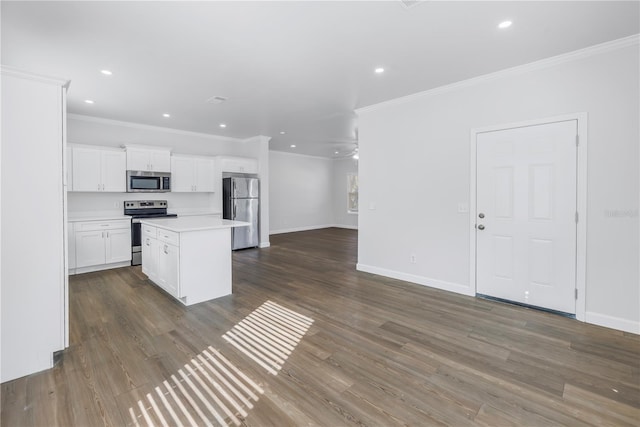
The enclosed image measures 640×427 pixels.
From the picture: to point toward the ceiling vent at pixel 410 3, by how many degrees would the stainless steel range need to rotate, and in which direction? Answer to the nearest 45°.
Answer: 0° — it already faces it

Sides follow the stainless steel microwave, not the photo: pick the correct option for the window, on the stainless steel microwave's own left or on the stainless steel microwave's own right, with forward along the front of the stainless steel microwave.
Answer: on the stainless steel microwave's own left

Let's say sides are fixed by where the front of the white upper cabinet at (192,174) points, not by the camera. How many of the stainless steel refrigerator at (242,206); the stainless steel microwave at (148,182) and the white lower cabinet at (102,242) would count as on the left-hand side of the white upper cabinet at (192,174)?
1

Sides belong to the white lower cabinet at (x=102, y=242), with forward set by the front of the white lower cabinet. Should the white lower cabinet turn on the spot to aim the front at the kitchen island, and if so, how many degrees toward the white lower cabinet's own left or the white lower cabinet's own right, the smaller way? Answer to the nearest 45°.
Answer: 0° — it already faces it

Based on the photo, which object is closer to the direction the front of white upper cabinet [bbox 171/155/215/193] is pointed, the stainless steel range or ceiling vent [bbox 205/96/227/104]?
the ceiling vent

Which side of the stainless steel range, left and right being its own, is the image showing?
front

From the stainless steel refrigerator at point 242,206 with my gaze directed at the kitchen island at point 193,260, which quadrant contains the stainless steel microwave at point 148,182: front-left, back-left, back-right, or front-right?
front-right

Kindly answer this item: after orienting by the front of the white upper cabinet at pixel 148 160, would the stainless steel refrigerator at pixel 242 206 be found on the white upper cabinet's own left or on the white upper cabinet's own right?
on the white upper cabinet's own left

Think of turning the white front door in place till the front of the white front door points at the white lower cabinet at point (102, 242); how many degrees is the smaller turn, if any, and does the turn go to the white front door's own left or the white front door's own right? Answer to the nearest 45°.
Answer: approximately 45° to the white front door's own right

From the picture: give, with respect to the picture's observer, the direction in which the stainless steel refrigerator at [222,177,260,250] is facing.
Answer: facing the viewer and to the right of the viewer

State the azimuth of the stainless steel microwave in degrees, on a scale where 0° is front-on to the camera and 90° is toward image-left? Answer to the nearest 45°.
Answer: approximately 0°

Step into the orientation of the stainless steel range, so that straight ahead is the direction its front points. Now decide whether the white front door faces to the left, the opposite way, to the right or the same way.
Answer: to the right

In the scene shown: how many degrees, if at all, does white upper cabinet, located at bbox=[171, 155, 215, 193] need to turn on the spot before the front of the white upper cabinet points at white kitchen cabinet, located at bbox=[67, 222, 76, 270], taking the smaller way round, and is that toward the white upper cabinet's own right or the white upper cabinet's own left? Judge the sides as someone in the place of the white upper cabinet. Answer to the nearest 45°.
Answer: approximately 45° to the white upper cabinet's own right

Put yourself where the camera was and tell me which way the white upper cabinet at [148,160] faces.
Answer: facing the viewer

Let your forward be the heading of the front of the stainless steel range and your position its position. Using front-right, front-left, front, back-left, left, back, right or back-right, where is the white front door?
front-left

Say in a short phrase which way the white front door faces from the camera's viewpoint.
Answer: facing the viewer and to the left of the viewer

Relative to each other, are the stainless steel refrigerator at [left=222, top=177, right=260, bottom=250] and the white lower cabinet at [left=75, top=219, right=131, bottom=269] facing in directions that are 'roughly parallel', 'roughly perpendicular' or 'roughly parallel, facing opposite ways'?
roughly parallel

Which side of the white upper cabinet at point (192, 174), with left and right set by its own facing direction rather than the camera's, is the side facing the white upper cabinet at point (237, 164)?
left

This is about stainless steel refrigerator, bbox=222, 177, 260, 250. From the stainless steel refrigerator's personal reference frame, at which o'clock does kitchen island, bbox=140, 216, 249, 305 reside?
The kitchen island is roughly at 2 o'clock from the stainless steel refrigerator.

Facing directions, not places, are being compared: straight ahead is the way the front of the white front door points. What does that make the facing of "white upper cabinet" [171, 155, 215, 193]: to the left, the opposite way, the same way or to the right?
to the left
